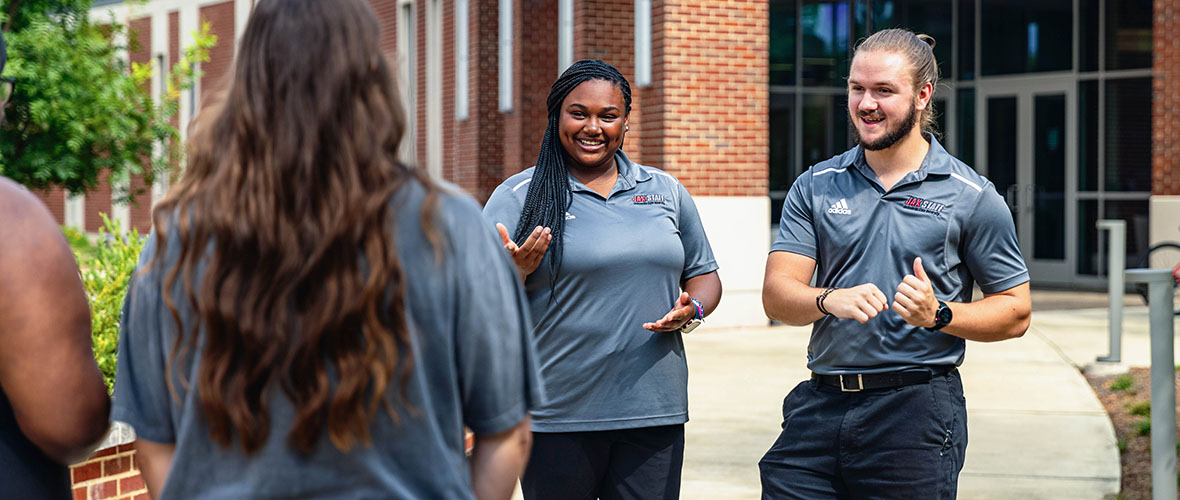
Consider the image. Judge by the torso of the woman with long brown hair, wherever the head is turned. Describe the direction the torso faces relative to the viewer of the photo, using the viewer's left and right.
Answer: facing away from the viewer

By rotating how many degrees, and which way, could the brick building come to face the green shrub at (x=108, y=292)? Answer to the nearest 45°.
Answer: approximately 45° to its left

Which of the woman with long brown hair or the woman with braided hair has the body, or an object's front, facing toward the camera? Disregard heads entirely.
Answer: the woman with braided hair

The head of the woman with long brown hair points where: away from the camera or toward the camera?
away from the camera

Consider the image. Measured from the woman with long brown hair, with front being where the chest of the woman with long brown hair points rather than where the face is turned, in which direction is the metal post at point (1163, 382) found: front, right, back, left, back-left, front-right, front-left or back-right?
front-right

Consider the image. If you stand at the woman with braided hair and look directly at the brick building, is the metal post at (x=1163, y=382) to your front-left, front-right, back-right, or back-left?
front-right

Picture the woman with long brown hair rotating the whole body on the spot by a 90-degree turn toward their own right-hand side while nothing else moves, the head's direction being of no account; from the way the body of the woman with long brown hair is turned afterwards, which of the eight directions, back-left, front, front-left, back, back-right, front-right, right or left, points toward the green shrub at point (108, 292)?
left

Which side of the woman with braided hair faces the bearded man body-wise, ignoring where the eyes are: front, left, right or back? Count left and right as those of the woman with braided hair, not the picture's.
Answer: left

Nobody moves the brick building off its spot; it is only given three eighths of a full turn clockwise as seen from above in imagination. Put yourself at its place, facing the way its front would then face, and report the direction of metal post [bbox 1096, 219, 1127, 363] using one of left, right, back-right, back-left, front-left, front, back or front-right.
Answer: back

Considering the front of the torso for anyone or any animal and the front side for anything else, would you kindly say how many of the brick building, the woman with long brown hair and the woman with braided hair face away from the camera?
1

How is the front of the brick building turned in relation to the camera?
facing the viewer and to the left of the viewer

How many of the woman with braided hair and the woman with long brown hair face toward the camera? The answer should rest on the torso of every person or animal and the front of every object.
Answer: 1

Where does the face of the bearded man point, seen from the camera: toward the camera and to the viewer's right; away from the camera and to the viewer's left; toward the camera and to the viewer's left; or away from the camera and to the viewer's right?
toward the camera and to the viewer's left

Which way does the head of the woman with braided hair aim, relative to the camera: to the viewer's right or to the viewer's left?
to the viewer's left

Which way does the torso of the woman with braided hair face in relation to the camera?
toward the camera

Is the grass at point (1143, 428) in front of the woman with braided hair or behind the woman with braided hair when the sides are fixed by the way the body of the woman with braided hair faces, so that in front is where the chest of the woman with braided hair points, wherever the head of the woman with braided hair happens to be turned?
behind

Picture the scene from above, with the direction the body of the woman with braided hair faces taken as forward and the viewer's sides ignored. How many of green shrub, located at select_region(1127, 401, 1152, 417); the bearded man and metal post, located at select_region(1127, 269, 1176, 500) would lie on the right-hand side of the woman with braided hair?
0

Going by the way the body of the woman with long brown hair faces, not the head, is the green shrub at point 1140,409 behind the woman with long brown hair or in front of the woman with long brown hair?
in front

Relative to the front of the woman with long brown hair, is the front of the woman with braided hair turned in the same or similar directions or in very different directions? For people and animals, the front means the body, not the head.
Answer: very different directions
